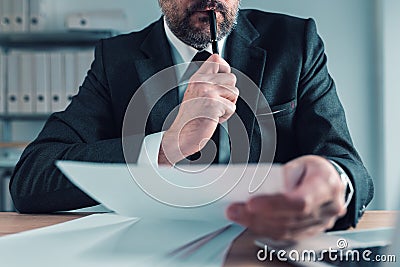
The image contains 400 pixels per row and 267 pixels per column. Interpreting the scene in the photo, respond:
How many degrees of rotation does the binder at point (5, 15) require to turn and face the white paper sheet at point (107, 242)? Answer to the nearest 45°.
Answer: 0° — it already faces it

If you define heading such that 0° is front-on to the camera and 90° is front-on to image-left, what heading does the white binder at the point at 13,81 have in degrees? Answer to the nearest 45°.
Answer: approximately 0°

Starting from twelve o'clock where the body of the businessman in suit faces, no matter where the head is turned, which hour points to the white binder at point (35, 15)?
The white binder is roughly at 5 o'clock from the businessman in suit.

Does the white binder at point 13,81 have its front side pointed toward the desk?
yes

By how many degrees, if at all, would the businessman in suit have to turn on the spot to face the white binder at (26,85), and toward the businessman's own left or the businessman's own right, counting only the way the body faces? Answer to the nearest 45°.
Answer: approximately 135° to the businessman's own right

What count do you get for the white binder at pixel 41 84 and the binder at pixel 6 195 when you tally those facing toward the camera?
2

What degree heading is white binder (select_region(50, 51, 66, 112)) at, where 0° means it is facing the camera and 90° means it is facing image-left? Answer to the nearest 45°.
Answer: approximately 0°
